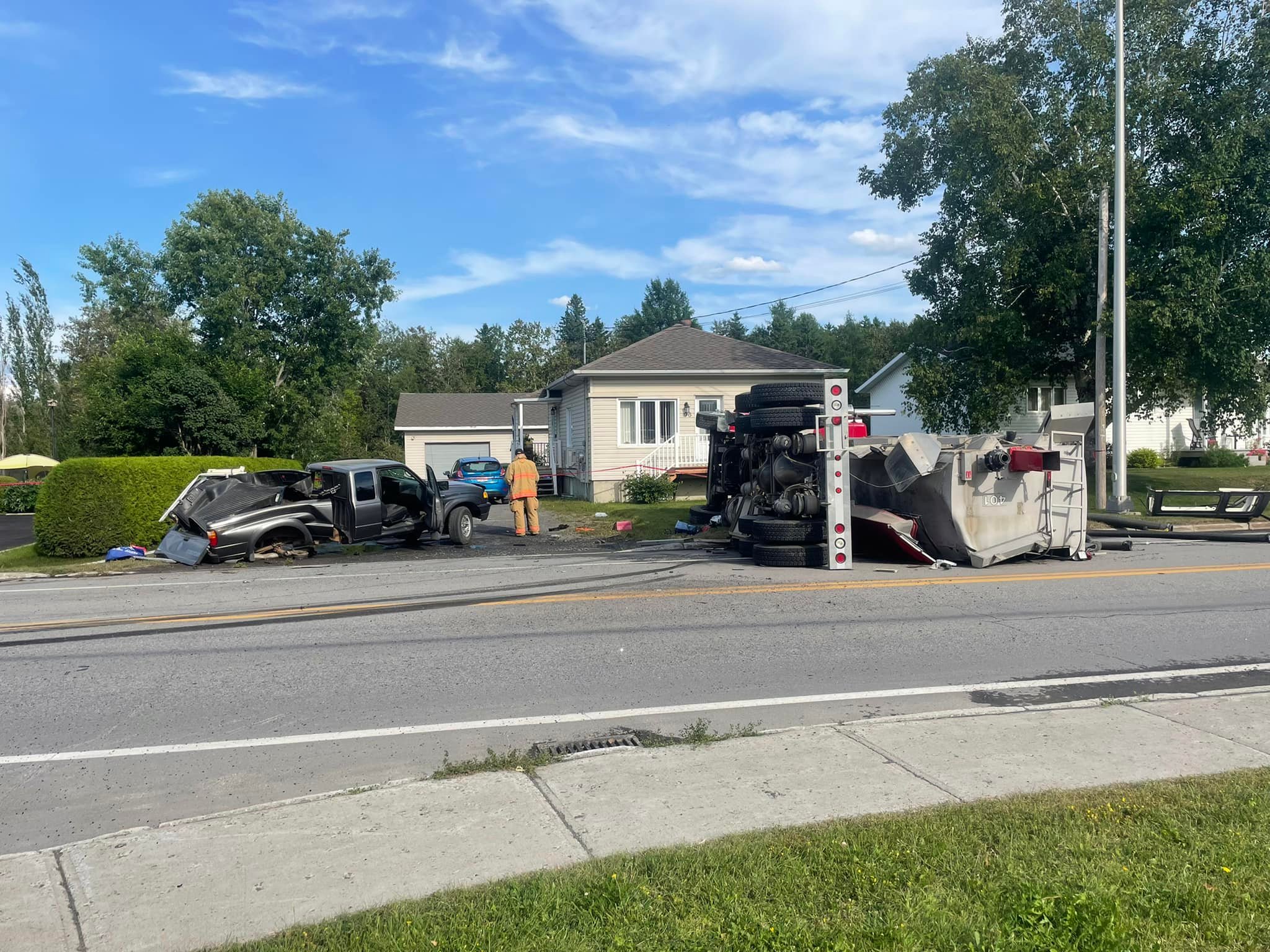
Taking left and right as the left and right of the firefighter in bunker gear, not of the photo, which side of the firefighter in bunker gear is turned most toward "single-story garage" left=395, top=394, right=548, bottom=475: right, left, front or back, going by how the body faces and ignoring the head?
front

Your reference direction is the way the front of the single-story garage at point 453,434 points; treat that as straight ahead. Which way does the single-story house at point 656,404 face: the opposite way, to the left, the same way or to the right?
the same way

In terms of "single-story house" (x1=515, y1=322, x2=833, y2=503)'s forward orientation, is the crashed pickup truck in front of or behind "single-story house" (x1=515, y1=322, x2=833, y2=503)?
in front

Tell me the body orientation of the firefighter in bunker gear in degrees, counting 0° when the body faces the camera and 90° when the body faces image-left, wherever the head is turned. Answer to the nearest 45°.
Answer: approximately 180°

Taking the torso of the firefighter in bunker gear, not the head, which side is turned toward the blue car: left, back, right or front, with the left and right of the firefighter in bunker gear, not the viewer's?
front

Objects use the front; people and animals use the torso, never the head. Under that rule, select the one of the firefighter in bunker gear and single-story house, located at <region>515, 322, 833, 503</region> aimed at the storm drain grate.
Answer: the single-story house

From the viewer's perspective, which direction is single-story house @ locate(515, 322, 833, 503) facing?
toward the camera

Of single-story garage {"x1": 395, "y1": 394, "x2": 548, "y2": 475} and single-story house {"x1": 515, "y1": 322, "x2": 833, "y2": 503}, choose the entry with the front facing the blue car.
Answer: single-story garage {"x1": 395, "y1": 394, "x2": 548, "y2": 475}

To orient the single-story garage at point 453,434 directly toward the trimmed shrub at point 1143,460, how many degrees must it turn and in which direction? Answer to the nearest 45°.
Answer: approximately 45° to its left

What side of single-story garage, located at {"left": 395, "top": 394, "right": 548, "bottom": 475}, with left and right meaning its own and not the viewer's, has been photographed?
front

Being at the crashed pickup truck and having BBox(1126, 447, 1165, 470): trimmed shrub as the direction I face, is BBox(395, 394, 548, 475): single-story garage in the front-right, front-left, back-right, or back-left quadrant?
front-left

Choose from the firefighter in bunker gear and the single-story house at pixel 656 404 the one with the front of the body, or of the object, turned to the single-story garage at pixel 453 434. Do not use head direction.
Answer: the firefighter in bunker gear

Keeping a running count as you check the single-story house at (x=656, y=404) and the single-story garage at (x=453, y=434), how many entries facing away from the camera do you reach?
0

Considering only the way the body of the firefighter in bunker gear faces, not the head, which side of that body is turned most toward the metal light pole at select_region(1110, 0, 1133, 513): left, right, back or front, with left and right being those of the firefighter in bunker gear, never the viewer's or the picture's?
right

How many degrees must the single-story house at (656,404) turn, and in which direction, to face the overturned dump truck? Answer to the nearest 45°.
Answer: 0° — it already faces it

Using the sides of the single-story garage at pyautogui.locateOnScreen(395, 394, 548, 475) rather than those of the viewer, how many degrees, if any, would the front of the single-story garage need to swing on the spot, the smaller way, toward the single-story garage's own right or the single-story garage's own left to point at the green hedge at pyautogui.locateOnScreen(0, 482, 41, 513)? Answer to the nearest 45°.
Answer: approximately 45° to the single-story garage's own right

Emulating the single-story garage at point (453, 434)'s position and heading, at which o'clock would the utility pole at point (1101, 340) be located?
The utility pole is roughly at 11 o'clock from the single-story garage.

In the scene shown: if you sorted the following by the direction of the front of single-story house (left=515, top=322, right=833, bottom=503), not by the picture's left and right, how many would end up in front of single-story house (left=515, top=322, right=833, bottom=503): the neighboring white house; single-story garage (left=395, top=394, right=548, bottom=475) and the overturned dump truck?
1

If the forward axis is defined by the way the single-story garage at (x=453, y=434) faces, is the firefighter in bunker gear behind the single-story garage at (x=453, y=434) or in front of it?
in front
